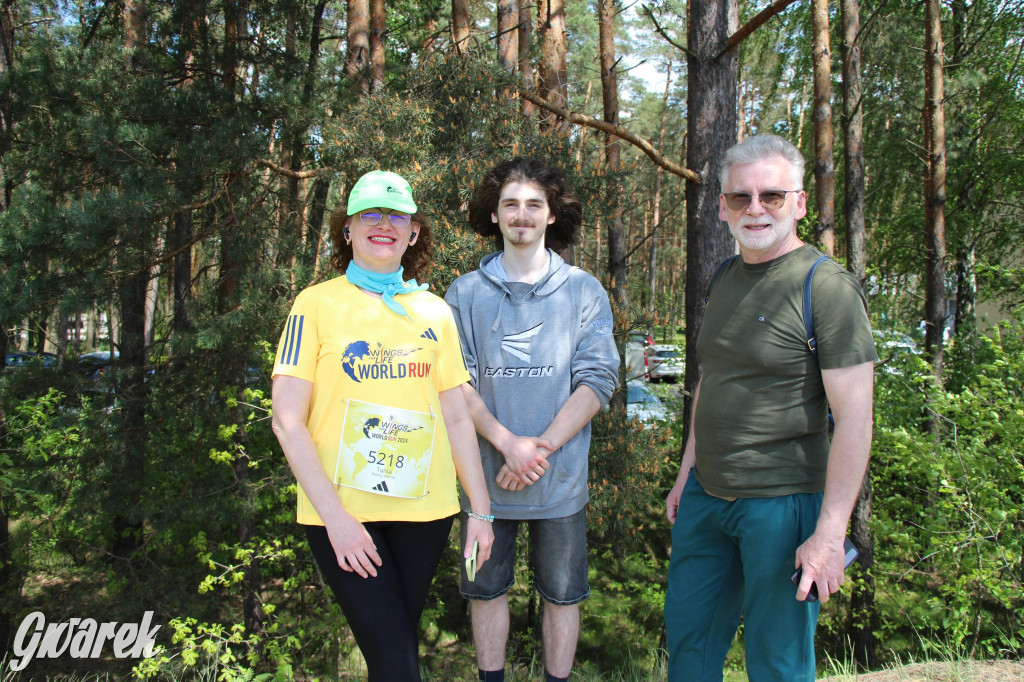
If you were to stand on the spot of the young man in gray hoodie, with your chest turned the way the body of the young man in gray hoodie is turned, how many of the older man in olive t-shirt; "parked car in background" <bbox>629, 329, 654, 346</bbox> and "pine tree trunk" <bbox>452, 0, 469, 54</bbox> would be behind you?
2

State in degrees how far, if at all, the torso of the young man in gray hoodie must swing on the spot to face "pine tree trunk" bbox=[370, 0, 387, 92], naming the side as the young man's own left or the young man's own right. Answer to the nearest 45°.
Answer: approximately 180°

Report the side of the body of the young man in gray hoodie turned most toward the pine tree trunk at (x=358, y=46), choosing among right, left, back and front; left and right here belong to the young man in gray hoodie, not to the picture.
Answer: back

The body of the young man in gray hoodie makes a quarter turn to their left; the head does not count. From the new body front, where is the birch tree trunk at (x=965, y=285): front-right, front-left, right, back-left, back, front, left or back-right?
front-left

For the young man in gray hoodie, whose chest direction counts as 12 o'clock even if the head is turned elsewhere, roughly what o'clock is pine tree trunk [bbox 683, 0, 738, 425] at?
The pine tree trunk is roughly at 7 o'clock from the young man in gray hoodie.

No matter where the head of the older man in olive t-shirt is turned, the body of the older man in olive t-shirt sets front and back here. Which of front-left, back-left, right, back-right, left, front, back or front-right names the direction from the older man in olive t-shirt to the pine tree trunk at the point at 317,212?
right

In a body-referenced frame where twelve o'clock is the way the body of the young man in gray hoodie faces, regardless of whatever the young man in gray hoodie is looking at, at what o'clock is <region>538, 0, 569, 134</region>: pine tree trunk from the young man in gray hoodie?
The pine tree trunk is roughly at 6 o'clock from the young man in gray hoodie.

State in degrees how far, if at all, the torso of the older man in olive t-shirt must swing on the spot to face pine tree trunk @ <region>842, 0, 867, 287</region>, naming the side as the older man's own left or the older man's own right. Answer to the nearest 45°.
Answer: approximately 135° to the older man's own right

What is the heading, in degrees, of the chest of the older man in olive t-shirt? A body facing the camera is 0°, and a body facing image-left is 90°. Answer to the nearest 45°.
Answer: approximately 45°

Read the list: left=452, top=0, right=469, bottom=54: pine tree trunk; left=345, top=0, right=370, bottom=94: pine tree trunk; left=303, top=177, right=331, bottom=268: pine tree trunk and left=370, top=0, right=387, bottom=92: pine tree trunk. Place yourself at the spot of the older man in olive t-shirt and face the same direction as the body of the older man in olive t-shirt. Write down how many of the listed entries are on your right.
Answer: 4
